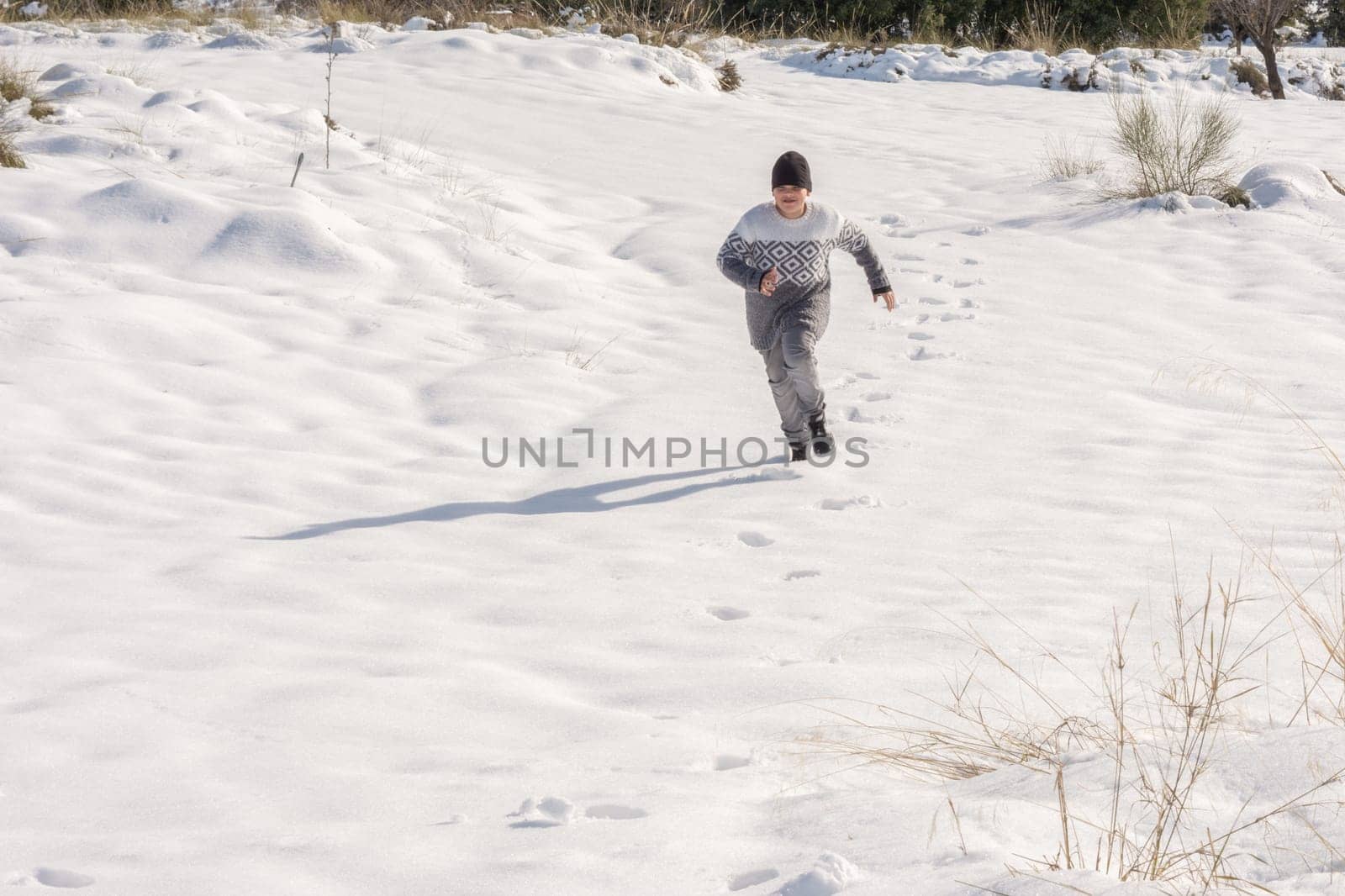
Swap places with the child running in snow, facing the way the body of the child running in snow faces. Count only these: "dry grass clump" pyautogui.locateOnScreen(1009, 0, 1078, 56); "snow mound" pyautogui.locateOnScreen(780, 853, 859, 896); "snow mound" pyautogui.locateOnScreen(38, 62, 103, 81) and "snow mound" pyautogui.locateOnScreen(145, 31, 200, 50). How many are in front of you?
1

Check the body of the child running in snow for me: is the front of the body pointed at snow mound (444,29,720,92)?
no

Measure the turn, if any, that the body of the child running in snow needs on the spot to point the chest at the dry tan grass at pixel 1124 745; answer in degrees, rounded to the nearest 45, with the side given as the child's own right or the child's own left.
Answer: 0° — they already face it

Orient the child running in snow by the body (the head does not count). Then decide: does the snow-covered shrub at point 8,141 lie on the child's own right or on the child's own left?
on the child's own right

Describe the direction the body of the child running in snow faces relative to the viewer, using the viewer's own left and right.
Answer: facing the viewer

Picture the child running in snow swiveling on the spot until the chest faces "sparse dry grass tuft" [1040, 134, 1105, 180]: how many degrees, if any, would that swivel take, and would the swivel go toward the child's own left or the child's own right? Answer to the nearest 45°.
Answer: approximately 180°

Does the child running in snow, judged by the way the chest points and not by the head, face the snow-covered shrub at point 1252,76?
no

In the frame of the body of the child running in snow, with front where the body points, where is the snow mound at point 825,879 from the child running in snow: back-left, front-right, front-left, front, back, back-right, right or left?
front

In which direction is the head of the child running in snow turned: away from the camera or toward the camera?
toward the camera

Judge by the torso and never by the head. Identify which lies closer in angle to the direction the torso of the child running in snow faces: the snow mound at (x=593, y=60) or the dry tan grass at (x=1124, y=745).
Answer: the dry tan grass

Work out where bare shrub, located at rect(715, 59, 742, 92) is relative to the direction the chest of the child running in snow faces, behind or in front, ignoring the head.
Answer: behind
